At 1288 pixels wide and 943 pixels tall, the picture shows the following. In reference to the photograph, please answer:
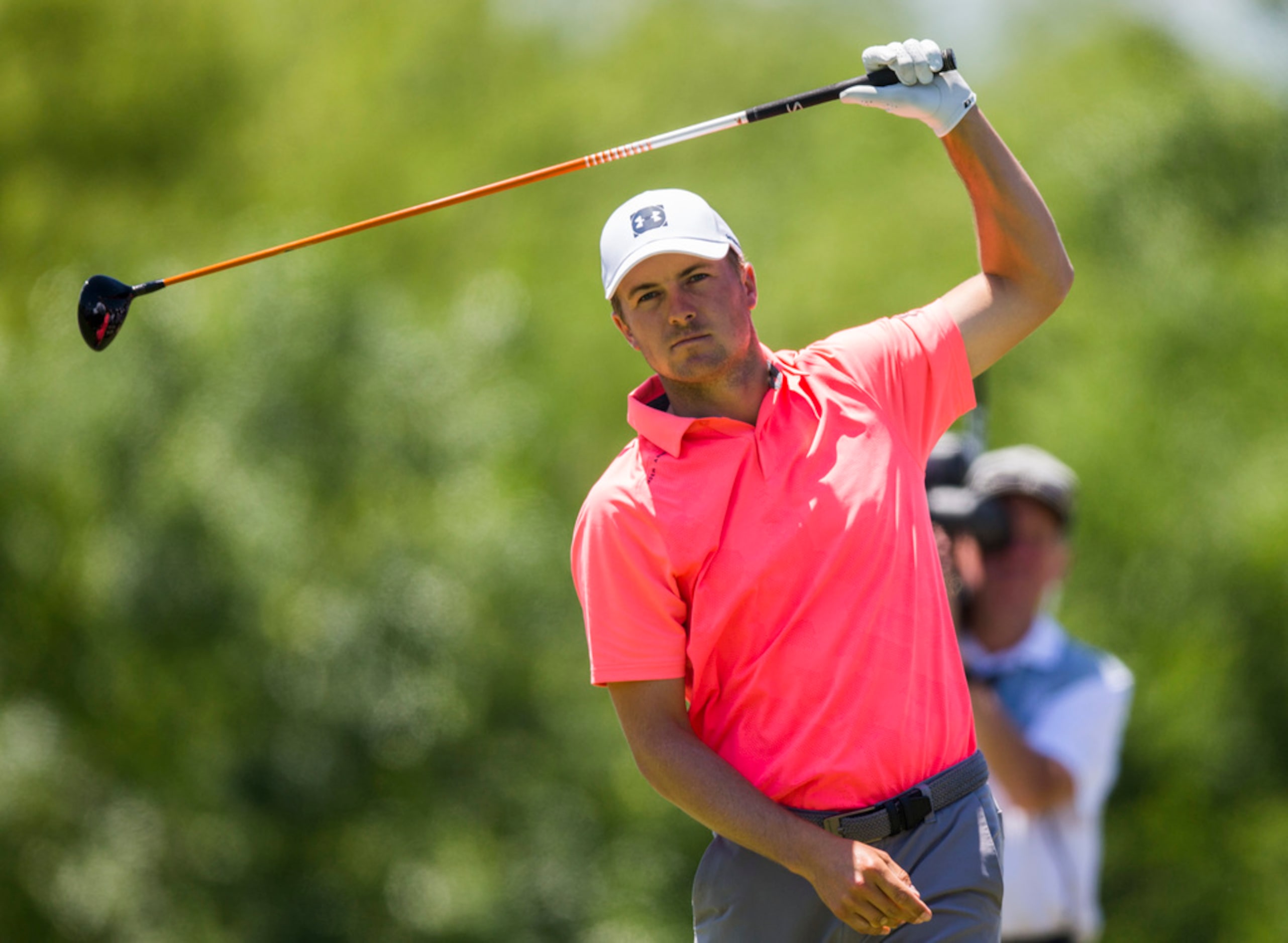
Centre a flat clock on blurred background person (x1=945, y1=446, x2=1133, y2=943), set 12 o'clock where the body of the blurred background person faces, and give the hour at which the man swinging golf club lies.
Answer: The man swinging golf club is roughly at 11 o'clock from the blurred background person.

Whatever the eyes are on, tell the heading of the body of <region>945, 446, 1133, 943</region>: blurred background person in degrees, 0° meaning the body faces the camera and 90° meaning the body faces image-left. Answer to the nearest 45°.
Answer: approximately 45°

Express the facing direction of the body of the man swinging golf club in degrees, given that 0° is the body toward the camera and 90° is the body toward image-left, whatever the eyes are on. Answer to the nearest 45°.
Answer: approximately 0°

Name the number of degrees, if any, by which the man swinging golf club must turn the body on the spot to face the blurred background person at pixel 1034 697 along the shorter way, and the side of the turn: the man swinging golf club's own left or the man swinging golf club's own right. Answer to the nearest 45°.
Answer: approximately 180°
